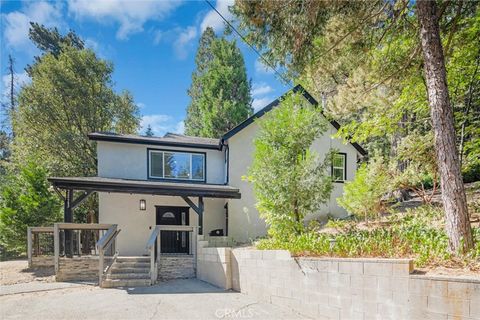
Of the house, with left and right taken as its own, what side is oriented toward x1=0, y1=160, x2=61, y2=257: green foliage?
right

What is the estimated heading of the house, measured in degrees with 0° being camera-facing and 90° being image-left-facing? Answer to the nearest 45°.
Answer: approximately 0°

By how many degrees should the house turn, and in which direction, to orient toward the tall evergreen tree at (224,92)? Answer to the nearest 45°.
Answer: approximately 180°

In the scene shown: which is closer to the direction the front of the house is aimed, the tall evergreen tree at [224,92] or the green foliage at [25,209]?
the green foliage

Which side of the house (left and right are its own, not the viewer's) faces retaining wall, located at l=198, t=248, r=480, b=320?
front
